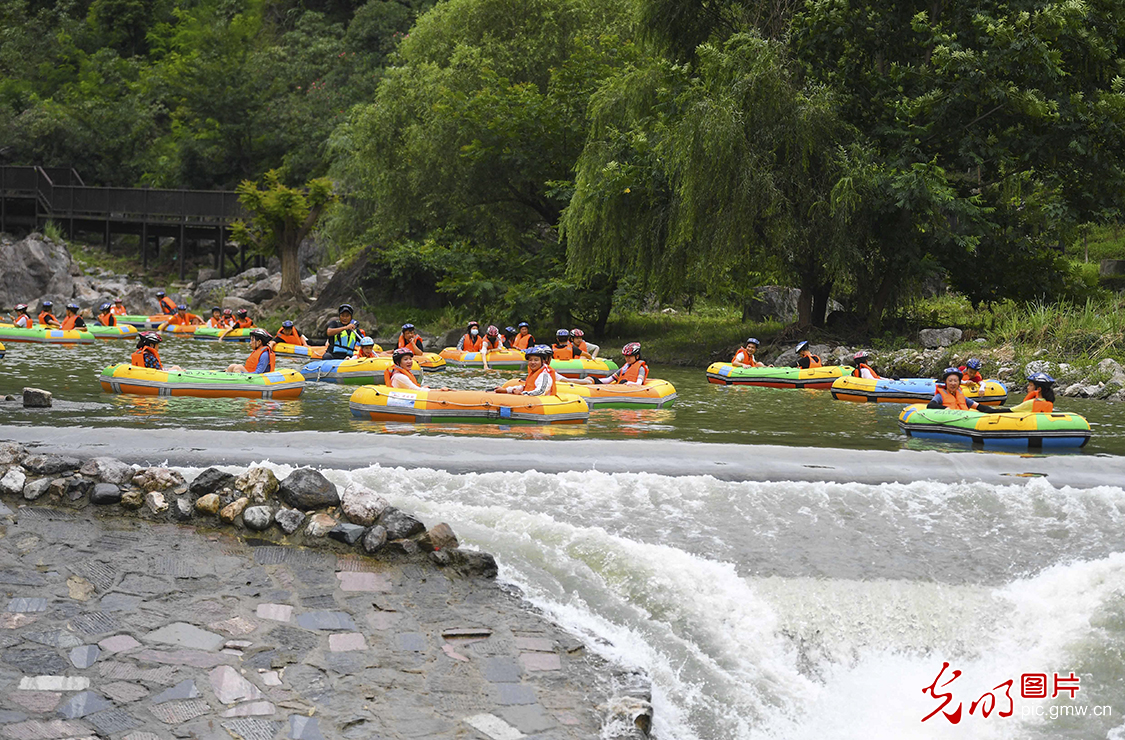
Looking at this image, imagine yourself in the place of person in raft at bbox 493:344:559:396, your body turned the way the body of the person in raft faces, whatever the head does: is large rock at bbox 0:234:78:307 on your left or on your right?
on your right

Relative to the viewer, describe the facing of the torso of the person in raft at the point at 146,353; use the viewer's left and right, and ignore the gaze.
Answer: facing to the right of the viewer

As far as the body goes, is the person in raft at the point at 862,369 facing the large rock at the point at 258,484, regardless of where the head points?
no

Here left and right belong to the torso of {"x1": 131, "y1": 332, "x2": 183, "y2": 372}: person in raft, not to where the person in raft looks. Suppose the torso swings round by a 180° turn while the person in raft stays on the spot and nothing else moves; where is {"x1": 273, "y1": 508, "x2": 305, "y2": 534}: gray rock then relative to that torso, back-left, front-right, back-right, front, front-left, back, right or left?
left

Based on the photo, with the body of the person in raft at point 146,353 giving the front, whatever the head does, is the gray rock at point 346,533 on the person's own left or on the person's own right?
on the person's own right

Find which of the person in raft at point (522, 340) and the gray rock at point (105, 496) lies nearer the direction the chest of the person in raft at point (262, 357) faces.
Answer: the gray rock

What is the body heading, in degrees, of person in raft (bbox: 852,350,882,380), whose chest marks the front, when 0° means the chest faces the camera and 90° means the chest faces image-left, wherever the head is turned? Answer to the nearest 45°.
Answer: approximately 270°

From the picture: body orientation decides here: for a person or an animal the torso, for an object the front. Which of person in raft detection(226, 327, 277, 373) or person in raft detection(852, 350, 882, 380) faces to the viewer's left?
person in raft detection(226, 327, 277, 373)

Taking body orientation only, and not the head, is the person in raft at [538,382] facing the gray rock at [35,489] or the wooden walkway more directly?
the gray rock

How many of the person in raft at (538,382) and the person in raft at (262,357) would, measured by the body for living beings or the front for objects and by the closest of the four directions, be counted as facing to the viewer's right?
0

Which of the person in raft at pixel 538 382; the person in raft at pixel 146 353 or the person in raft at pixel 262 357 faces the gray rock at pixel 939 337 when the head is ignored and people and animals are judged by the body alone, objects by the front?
the person in raft at pixel 146 353

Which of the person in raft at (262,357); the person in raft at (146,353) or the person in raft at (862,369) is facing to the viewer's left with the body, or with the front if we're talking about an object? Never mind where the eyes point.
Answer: the person in raft at (262,357)

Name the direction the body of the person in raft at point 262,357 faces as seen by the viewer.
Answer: to the viewer's left

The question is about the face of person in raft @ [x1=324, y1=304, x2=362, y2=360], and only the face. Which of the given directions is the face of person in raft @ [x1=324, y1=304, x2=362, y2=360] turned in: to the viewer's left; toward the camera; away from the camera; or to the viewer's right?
toward the camera

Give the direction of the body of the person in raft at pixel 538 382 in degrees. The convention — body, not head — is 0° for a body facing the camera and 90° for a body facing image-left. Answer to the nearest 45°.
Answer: approximately 45°

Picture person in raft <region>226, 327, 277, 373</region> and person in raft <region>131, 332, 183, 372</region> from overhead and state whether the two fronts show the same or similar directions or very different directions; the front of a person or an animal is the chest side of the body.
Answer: very different directions
